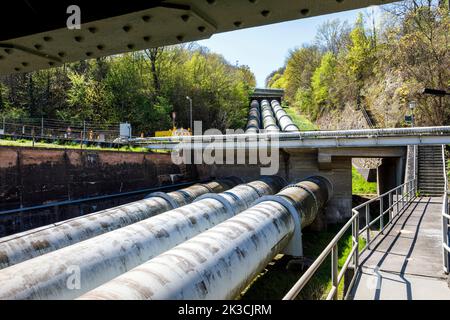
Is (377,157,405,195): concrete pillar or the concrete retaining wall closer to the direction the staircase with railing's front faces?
the concrete retaining wall

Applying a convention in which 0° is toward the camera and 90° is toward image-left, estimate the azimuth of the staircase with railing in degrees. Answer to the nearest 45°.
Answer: approximately 0°

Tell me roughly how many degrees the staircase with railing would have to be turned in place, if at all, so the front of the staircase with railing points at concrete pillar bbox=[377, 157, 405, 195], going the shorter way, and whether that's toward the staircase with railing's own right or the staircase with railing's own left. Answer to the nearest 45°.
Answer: approximately 135° to the staircase with railing's own right

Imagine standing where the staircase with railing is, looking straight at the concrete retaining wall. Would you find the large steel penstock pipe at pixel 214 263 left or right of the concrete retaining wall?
left

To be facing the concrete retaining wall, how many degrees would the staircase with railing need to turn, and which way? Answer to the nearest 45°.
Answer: approximately 45° to its right

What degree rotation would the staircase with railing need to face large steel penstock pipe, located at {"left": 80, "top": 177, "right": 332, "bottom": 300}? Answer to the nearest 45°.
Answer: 0° — it already faces it

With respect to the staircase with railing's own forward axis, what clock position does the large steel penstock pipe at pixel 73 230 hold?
The large steel penstock pipe is roughly at 1 o'clock from the staircase with railing.
